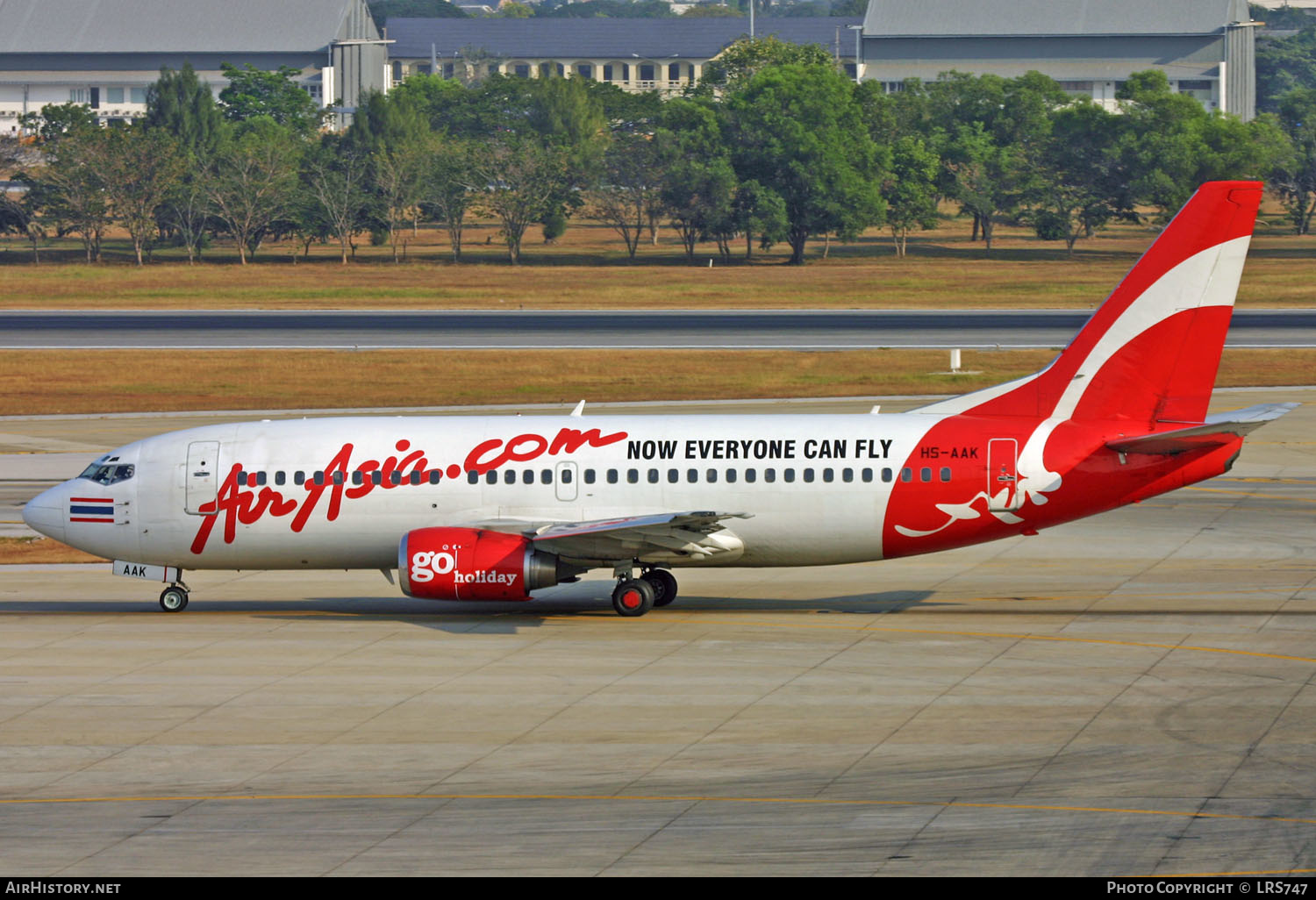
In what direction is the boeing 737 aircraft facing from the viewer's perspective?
to the viewer's left
